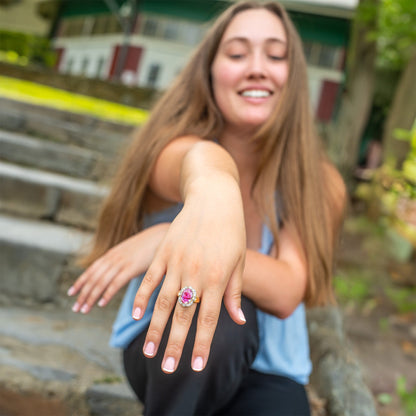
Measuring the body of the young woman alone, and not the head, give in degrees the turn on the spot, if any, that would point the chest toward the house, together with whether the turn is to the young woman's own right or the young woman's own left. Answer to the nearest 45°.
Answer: approximately 180°

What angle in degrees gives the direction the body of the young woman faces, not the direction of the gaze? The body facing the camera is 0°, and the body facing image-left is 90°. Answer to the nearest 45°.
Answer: approximately 0°

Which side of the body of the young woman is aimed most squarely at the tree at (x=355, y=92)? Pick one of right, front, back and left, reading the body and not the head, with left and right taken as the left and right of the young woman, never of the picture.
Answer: back

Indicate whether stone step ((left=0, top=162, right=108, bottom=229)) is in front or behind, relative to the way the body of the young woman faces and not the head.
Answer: behind
